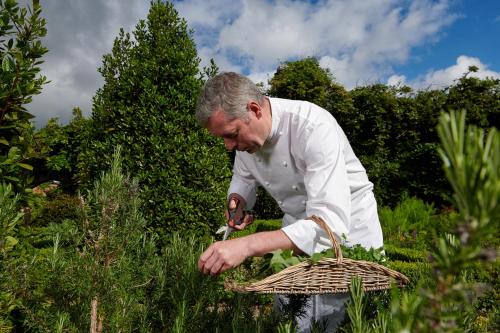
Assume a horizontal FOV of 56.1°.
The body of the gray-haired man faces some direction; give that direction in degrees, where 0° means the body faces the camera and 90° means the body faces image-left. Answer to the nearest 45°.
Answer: approximately 45°

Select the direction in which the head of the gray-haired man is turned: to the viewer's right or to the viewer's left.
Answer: to the viewer's left

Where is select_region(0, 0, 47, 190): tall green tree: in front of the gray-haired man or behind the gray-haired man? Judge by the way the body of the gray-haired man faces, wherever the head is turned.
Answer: in front

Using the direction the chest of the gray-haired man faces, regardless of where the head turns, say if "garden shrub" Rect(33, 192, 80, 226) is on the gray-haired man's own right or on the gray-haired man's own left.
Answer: on the gray-haired man's own right

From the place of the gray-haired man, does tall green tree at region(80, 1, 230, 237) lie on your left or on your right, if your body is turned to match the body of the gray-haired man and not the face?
on your right
